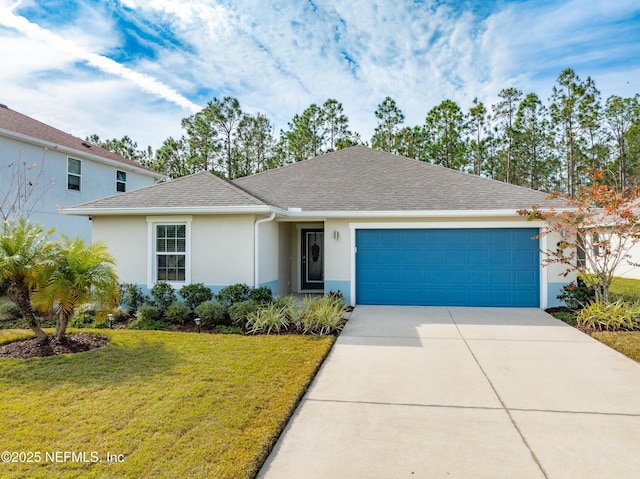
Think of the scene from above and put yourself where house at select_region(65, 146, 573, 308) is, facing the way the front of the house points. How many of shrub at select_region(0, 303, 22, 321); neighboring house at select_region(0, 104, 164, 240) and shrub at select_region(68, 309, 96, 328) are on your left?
0

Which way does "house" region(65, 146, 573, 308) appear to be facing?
toward the camera

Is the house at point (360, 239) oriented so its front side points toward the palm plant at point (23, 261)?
no

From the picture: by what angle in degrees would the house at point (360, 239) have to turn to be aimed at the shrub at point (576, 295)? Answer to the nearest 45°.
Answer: approximately 90° to its left

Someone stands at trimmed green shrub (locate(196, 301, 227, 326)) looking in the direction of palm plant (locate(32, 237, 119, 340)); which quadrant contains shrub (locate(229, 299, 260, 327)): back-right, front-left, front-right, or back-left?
back-left

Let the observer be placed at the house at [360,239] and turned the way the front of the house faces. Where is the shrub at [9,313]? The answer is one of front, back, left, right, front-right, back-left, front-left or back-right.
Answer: right

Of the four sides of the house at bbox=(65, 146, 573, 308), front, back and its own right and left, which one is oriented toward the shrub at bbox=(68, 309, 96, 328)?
right

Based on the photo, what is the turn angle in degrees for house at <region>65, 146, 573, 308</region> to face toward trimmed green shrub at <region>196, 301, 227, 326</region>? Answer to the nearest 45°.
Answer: approximately 45° to its right

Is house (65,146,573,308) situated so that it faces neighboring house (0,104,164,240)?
no

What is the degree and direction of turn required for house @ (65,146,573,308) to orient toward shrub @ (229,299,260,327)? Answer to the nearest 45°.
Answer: approximately 45° to its right

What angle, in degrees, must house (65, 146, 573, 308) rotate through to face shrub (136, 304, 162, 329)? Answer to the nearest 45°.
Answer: approximately 90° to its right

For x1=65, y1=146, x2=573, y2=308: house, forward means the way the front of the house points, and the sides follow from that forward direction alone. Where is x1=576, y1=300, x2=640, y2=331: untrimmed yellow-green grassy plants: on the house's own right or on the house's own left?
on the house's own left

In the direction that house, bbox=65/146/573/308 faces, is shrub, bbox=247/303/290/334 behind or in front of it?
in front

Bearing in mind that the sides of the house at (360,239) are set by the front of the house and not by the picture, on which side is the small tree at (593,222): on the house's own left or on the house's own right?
on the house's own left
